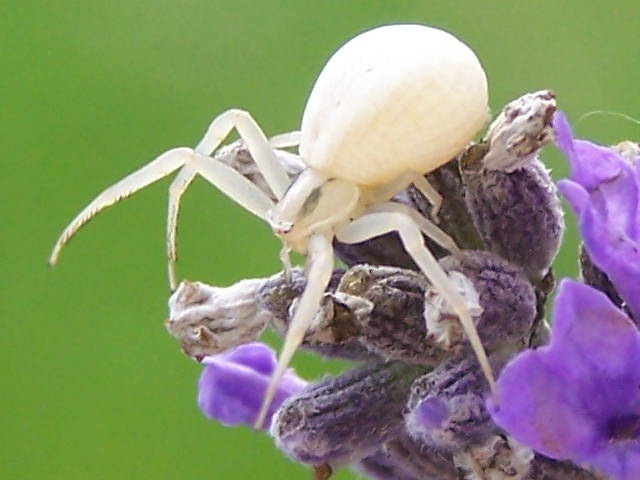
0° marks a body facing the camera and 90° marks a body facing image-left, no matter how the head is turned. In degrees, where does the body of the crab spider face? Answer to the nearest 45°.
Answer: approximately 45°
